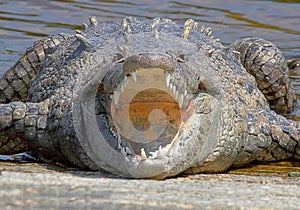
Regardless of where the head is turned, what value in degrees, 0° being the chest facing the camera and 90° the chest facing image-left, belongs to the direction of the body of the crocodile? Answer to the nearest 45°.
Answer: approximately 0°
